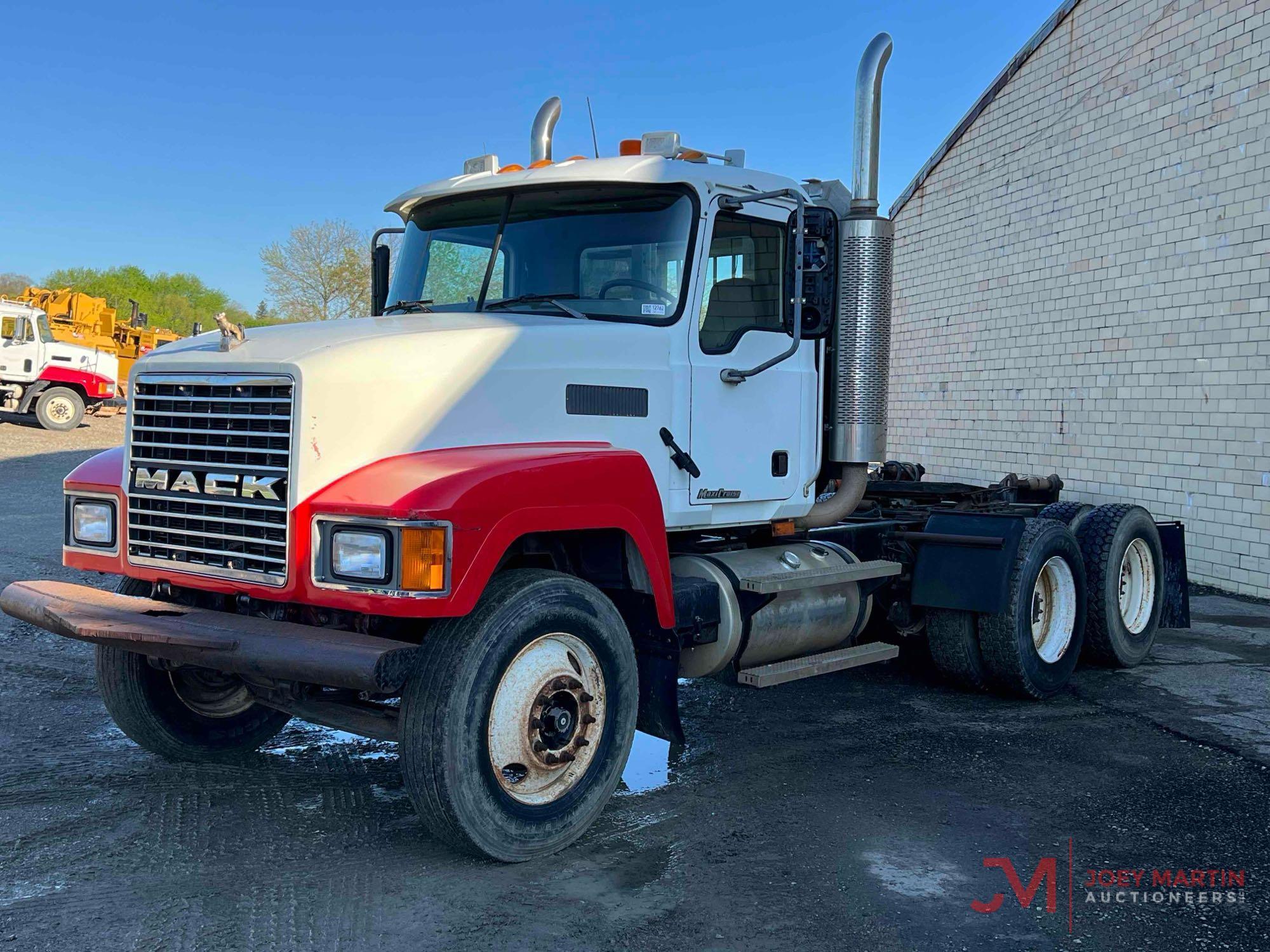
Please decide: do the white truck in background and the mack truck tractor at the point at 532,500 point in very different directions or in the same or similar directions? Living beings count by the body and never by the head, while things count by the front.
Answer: very different directions

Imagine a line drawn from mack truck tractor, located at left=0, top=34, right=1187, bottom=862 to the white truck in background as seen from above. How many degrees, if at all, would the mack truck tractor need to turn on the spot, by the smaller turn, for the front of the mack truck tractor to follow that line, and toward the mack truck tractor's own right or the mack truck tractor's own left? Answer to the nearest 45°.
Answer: approximately 90° to the mack truck tractor's own right

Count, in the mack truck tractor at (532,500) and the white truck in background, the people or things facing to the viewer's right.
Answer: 1

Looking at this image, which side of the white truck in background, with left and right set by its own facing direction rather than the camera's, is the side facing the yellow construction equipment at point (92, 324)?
left

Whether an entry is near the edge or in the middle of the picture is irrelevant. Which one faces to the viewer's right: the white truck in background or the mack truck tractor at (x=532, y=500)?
the white truck in background

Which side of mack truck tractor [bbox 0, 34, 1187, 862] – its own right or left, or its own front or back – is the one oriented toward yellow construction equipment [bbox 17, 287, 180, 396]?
right

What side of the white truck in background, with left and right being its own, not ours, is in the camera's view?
right

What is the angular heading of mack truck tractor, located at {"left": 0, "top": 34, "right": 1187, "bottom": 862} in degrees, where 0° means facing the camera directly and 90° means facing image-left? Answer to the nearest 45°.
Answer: approximately 45°

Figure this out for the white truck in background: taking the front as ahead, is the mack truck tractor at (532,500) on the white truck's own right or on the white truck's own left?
on the white truck's own right
